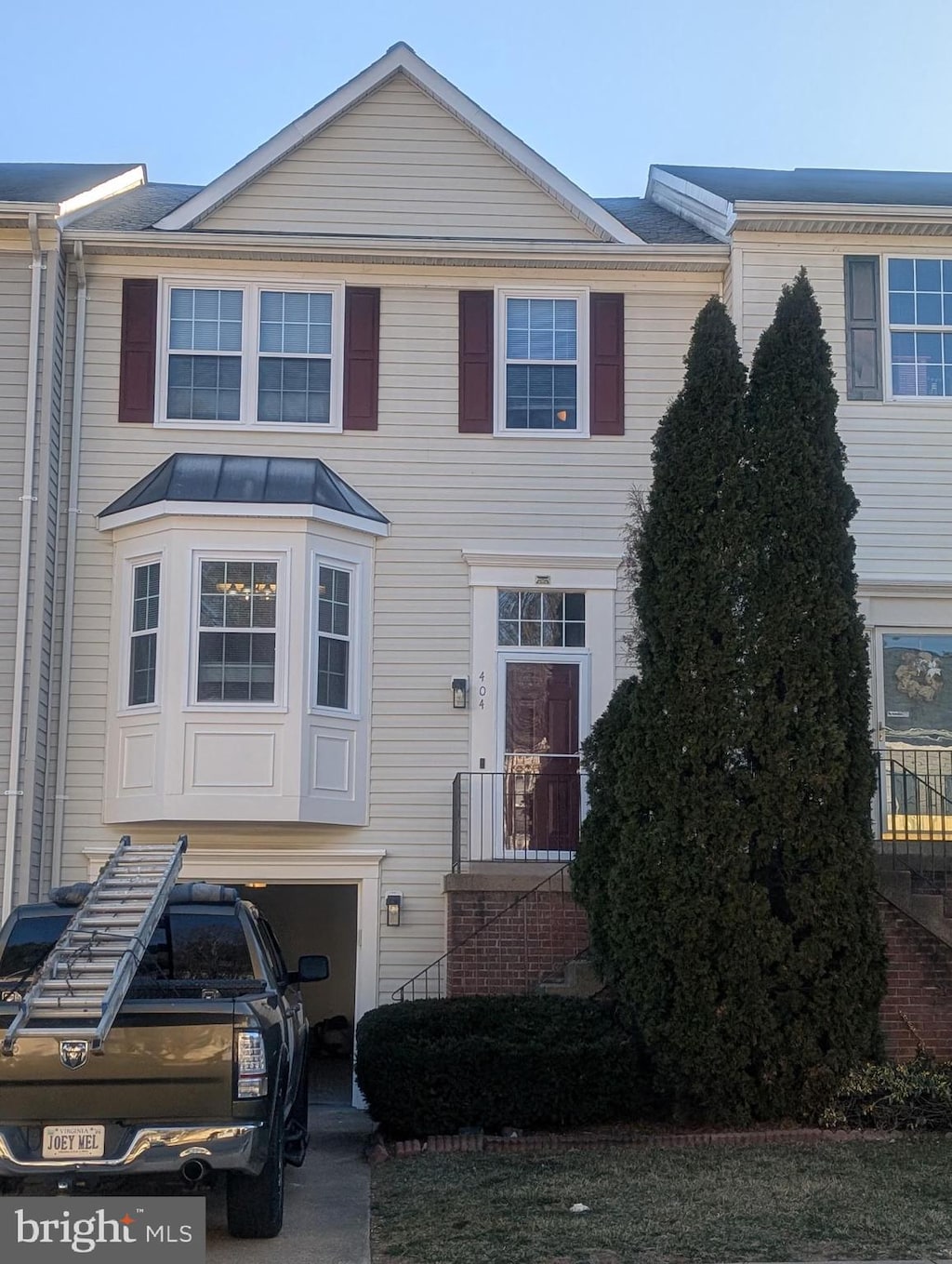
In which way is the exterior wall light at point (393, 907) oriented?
toward the camera

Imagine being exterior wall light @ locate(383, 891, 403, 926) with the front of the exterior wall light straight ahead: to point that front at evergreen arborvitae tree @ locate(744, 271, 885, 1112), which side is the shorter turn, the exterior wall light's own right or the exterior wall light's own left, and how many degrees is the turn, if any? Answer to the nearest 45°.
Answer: approximately 45° to the exterior wall light's own left

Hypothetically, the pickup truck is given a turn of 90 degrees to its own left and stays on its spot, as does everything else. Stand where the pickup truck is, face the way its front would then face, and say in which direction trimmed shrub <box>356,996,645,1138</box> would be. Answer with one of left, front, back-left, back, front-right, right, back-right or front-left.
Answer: back-right

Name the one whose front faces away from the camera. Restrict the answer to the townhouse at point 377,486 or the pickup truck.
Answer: the pickup truck

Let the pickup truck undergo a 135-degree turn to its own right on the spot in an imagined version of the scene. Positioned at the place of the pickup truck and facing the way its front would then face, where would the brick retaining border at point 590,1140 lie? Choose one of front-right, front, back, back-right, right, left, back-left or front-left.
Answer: left

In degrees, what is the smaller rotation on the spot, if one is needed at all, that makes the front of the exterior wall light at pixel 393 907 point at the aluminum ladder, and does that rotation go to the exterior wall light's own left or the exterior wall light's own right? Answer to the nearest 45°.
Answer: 0° — it already faces it

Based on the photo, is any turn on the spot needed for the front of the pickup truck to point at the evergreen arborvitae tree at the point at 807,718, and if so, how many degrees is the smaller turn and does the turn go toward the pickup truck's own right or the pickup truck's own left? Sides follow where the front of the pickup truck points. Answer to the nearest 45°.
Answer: approximately 45° to the pickup truck's own right

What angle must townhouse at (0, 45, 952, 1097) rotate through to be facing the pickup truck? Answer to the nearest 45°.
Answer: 0° — it already faces it

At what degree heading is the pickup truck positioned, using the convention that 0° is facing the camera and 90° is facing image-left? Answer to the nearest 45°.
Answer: approximately 180°

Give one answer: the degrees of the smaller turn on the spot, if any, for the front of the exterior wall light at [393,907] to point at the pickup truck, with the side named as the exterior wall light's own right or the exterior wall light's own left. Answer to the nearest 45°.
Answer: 0° — it already faces it

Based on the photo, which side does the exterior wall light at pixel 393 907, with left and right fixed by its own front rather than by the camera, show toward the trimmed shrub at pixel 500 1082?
front

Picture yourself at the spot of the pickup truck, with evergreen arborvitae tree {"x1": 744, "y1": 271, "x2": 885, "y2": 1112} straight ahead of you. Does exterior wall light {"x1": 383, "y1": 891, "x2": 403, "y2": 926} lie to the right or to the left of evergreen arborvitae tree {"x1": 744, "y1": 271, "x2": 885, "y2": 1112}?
left

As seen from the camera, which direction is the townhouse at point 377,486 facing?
toward the camera

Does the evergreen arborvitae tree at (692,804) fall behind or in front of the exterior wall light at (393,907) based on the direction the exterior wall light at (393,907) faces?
in front

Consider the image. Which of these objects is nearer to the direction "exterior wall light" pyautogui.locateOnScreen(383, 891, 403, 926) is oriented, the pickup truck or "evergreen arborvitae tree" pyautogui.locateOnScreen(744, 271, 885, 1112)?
the pickup truck

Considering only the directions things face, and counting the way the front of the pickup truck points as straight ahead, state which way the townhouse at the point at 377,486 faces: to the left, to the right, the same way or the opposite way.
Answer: the opposite way

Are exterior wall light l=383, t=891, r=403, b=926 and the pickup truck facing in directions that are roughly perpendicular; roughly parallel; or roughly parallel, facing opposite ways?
roughly parallel, facing opposite ways
